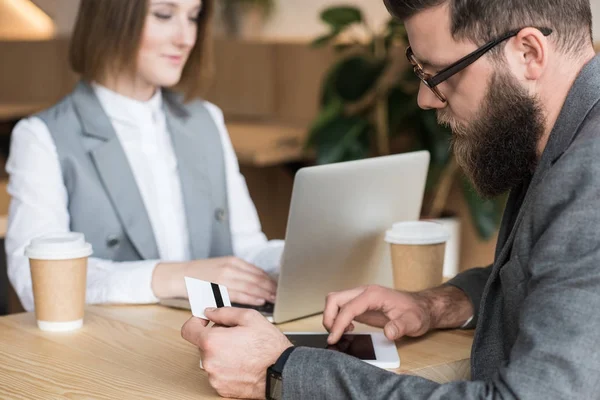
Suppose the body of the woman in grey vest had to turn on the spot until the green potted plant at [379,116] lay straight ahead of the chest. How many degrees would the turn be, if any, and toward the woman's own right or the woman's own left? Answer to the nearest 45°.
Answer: approximately 90° to the woman's own left

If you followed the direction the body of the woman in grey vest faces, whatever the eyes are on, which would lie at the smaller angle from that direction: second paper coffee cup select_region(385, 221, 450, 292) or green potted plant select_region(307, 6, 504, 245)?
the second paper coffee cup

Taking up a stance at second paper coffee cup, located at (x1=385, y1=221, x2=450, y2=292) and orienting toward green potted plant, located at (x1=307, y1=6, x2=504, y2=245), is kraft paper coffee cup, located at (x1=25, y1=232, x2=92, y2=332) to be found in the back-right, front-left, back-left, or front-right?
back-left

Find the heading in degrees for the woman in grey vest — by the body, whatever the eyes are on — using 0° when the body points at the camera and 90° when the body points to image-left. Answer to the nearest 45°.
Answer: approximately 315°

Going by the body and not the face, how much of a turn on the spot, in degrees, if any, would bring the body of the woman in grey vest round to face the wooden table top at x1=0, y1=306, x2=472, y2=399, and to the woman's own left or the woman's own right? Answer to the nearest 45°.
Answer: approximately 45° to the woman's own right

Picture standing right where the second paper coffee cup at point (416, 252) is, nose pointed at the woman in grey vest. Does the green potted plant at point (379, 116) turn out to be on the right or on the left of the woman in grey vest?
right

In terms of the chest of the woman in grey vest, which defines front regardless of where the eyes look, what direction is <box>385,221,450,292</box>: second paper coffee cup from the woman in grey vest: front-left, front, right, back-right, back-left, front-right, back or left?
front

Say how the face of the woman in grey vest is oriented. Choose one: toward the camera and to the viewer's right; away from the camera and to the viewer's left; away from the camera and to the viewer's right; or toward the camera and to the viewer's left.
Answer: toward the camera and to the viewer's right

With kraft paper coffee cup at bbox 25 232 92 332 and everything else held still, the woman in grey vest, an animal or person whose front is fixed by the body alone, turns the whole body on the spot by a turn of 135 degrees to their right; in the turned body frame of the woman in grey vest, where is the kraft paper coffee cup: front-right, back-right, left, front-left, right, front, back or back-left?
left
